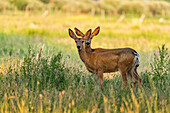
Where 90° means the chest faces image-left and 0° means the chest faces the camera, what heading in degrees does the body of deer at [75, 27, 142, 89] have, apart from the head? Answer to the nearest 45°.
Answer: approximately 90°
